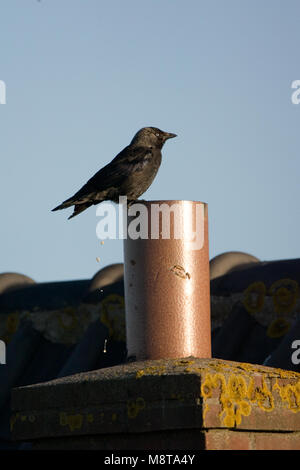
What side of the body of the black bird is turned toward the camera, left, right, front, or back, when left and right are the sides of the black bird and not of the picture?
right
